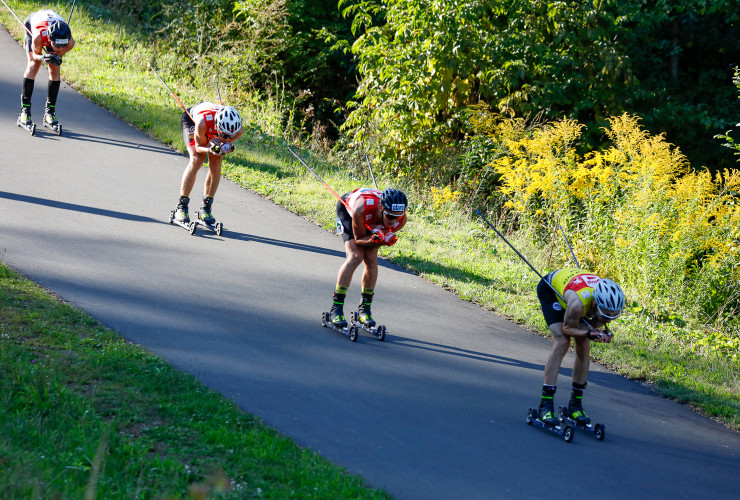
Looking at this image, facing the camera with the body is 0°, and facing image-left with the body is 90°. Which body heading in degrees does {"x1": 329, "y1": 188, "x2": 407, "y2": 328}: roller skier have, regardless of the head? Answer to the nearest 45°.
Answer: approximately 315°

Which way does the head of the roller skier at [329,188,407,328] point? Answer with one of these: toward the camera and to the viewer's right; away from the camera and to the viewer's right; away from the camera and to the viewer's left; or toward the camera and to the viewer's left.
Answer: toward the camera and to the viewer's right

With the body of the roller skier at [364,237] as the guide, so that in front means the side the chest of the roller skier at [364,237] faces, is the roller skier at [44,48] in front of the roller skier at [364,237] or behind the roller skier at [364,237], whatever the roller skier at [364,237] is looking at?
behind

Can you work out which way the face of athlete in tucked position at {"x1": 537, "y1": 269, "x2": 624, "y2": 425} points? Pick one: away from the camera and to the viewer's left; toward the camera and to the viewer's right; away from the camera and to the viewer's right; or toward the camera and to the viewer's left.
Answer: toward the camera and to the viewer's right

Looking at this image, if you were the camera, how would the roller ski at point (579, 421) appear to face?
facing the viewer and to the right of the viewer

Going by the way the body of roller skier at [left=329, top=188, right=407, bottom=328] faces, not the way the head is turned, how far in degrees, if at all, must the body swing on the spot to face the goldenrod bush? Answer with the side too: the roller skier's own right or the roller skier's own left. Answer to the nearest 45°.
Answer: approximately 90° to the roller skier's own left

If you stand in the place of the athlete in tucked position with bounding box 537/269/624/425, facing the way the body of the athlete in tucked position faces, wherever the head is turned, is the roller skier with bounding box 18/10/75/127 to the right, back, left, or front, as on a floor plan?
back

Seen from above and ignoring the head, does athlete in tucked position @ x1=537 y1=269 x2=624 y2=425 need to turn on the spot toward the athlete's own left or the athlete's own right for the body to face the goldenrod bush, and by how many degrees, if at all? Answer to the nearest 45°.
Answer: approximately 135° to the athlete's own left

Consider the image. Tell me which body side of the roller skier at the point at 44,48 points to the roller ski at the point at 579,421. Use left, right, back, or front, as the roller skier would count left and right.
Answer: front

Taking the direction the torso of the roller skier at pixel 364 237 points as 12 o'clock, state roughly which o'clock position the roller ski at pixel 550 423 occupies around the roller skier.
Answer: The roller ski is roughly at 12 o'clock from the roller skier.

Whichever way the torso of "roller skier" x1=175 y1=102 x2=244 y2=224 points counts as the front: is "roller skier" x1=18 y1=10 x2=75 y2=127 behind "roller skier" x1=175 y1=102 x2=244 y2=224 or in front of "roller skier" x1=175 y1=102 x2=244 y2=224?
behind

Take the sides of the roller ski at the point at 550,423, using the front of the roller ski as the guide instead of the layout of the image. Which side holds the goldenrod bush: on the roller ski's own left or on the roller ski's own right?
on the roller ski's own left

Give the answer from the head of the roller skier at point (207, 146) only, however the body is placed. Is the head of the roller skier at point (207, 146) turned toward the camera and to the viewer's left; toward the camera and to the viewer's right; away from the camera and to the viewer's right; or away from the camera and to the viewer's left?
toward the camera and to the viewer's right

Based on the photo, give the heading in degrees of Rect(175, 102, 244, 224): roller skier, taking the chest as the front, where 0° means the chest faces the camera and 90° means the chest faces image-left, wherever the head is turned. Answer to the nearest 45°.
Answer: approximately 315°

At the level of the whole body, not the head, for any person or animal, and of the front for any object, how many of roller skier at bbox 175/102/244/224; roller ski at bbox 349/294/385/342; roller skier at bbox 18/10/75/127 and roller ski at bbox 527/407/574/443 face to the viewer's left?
0

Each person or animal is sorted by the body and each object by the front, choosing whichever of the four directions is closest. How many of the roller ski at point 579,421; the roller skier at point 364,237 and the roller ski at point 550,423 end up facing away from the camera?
0
